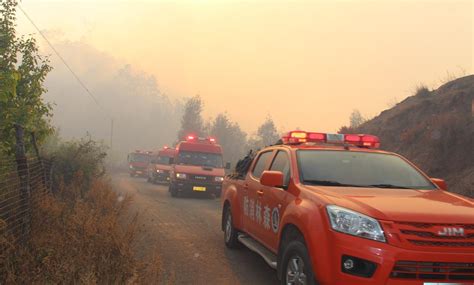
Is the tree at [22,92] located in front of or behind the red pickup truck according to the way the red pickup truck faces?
behind

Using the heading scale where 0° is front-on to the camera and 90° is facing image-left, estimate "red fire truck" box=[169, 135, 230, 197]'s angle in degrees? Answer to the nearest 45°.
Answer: approximately 0°

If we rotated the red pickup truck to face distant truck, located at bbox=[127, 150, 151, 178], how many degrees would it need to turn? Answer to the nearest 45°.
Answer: approximately 180°

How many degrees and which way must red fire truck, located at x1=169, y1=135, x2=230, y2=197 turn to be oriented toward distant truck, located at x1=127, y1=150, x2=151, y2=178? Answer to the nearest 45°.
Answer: approximately 180°

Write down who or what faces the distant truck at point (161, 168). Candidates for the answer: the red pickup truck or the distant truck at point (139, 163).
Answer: the distant truck at point (139, 163)

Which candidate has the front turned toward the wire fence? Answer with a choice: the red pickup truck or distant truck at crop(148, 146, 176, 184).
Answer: the distant truck

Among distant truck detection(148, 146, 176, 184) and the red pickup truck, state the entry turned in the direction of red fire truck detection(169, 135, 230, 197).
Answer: the distant truck

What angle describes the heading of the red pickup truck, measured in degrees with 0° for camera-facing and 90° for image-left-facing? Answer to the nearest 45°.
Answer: approximately 315°

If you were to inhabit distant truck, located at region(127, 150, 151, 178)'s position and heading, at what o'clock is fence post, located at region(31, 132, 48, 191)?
The fence post is roughly at 12 o'clock from the distant truck.

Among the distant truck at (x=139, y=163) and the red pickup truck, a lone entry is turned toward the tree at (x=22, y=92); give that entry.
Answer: the distant truck
